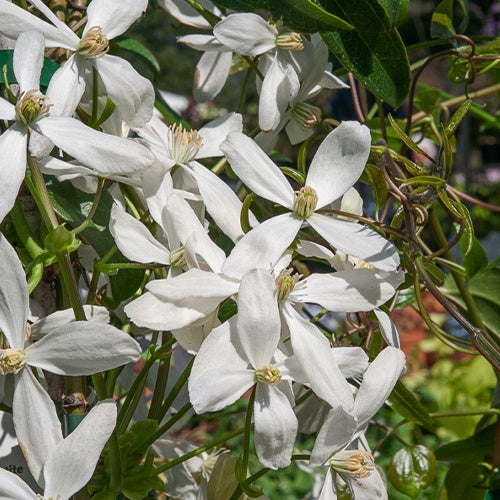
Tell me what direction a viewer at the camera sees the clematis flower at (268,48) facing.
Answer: facing the viewer and to the right of the viewer

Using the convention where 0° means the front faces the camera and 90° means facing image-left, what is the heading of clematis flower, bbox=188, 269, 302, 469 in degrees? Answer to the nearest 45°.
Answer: approximately 315°

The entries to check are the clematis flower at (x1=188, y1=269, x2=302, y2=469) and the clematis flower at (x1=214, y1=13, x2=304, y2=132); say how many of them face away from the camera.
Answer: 0
